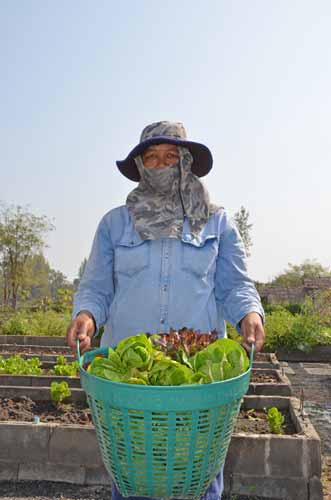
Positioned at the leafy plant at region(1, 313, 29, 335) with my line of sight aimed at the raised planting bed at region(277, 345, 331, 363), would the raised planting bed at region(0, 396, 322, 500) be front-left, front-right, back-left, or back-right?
front-right

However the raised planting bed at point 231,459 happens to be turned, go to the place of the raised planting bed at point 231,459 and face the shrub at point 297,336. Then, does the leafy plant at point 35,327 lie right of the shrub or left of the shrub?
left

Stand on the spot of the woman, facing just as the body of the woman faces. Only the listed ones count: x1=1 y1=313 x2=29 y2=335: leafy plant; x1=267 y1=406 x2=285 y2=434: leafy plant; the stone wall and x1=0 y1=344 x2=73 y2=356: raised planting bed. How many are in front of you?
0

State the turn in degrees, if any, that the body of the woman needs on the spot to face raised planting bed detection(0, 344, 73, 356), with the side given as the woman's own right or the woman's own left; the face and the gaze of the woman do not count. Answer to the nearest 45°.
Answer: approximately 180°

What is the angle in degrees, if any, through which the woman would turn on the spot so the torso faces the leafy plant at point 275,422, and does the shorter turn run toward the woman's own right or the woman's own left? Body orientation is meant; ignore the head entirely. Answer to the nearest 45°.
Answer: approximately 135° to the woman's own left

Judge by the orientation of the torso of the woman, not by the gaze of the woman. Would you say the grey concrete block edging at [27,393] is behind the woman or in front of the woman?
behind

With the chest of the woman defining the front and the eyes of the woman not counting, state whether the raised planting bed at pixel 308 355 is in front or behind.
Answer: behind

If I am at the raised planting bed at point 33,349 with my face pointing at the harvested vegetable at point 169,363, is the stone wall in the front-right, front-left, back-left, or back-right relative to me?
back-left

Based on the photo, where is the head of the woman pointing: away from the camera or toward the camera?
toward the camera

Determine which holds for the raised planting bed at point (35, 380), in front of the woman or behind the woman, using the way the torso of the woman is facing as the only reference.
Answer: behind

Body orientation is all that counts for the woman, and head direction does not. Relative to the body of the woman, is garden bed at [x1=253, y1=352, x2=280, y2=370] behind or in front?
behind

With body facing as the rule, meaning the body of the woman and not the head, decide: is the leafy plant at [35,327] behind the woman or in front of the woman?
behind

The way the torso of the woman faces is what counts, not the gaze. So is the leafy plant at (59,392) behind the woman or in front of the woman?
behind

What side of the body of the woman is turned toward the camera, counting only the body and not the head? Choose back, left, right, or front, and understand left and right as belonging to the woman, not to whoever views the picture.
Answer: front
